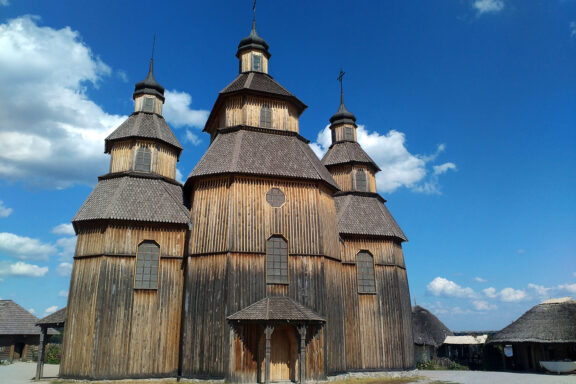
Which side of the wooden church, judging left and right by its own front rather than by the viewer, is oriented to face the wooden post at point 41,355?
right

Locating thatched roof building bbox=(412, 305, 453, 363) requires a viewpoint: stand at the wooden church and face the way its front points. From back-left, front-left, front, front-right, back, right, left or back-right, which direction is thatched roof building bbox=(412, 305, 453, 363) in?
back-left

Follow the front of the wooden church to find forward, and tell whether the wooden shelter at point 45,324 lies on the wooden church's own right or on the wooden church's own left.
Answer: on the wooden church's own right

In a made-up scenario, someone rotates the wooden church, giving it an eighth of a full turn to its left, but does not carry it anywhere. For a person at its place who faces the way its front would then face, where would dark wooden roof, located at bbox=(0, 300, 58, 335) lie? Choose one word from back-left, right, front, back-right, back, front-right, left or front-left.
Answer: back

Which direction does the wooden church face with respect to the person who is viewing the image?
facing the viewer

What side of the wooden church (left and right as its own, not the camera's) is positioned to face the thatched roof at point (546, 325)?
left
